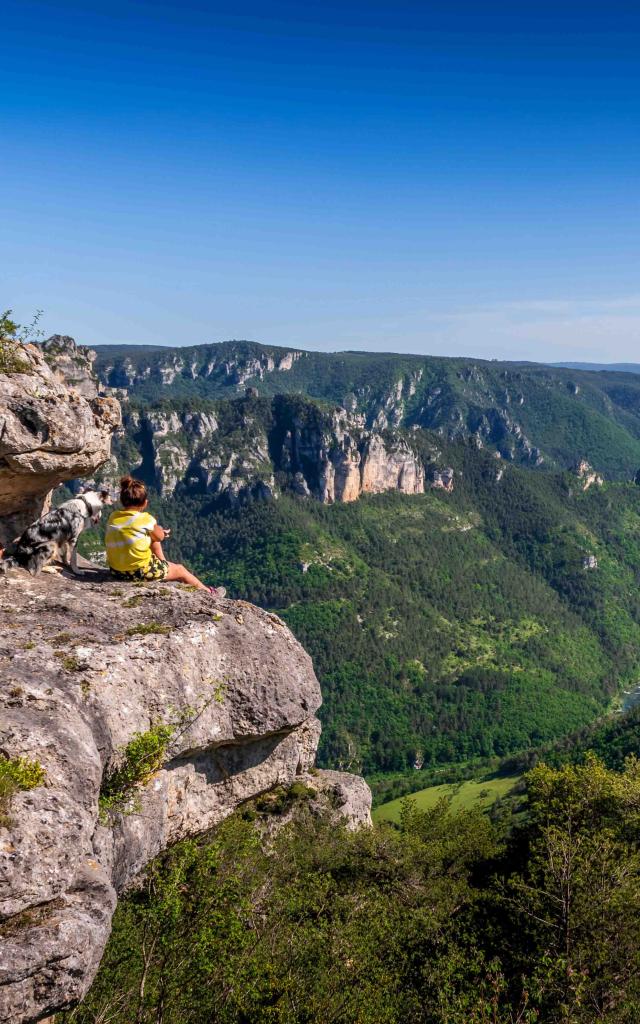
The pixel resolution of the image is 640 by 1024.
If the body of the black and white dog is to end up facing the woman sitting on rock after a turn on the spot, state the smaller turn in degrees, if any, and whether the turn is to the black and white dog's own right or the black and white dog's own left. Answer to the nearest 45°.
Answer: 0° — it already faces them

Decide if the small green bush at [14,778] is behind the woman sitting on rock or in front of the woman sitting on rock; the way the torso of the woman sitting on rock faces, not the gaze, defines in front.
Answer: behind

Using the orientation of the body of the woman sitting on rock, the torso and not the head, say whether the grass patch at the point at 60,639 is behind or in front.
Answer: behind

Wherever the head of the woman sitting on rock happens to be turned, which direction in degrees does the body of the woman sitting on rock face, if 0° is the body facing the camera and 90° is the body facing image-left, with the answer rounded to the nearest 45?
approximately 225°

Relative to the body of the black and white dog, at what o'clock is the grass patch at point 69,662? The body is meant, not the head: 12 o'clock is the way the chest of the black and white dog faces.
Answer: The grass patch is roughly at 3 o'clock from the black and white dog.

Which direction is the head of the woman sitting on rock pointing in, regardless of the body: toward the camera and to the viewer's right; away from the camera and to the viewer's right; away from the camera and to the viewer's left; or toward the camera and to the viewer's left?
away from the camera and to the viewer's right

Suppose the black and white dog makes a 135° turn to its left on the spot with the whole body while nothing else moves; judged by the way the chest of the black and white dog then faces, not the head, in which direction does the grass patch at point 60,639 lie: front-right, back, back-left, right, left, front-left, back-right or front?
back-left

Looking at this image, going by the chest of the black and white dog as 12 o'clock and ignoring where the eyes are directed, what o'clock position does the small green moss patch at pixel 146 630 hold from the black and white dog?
The small green moss patch is roughly at 2 o'clock from the black and white dog.

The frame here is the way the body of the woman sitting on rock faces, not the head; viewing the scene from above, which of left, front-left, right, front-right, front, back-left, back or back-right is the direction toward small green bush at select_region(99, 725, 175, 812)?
back-right

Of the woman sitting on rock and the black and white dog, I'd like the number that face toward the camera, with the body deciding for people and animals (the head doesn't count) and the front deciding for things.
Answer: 0

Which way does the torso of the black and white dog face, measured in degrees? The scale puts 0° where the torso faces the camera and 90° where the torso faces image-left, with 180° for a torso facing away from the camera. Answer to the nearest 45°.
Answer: approximately 270°

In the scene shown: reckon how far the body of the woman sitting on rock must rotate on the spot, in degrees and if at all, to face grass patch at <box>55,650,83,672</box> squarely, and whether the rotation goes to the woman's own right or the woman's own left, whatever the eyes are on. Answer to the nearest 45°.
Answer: approximately 135° to the woman's own right

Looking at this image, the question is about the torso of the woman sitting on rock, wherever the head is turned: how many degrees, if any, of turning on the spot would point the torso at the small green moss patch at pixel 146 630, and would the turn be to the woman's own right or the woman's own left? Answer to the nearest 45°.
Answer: approximately 135° to the woman's own right
